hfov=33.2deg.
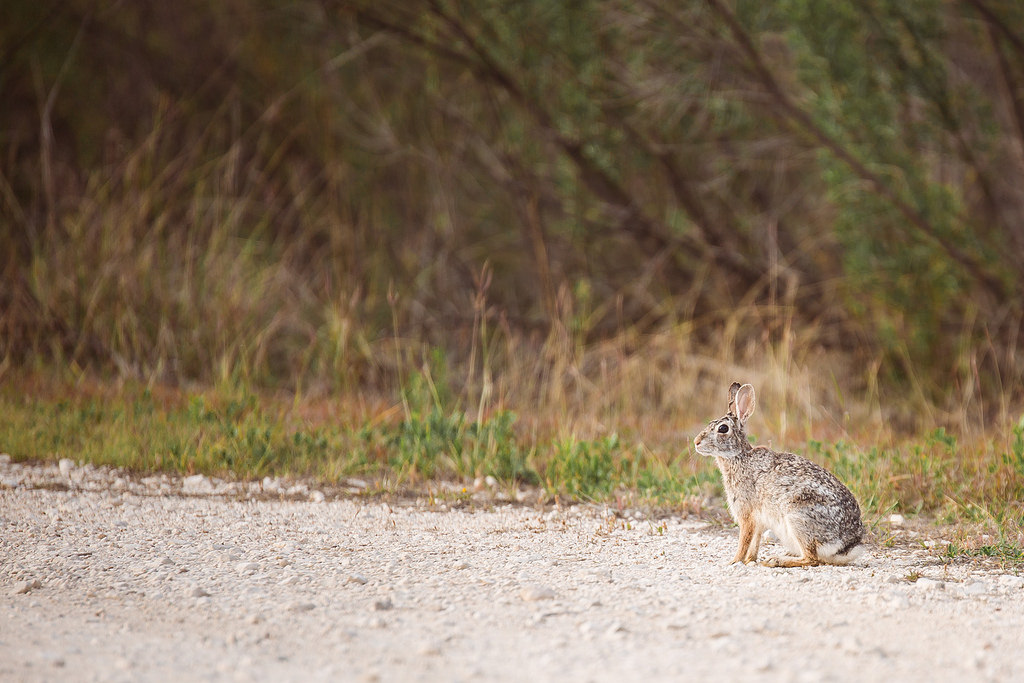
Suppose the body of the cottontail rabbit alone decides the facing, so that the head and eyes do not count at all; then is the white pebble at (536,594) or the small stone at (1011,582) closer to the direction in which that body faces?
the white pebble

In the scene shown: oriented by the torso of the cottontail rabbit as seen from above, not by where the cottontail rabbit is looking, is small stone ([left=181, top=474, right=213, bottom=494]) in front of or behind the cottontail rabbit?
in front

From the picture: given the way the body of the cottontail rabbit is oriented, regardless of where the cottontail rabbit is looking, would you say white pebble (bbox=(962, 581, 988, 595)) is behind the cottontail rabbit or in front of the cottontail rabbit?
behind

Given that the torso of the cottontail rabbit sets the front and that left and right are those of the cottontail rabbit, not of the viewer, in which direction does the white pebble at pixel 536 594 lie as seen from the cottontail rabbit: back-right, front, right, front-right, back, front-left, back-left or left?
front-left

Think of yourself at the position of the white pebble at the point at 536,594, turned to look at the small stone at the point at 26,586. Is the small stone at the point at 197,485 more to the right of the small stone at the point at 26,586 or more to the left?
right

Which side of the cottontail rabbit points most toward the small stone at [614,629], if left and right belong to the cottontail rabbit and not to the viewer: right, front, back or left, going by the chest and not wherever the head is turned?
left

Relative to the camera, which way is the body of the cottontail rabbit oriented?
to the viewer's left

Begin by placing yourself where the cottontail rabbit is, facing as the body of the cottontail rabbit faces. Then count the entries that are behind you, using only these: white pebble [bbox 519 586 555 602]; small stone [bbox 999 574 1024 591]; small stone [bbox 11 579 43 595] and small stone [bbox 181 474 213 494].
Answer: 1

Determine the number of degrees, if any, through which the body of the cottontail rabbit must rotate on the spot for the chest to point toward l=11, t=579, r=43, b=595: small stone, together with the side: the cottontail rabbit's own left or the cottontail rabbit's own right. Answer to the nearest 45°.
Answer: approximately 45° to the cottontail rabbit's own left
